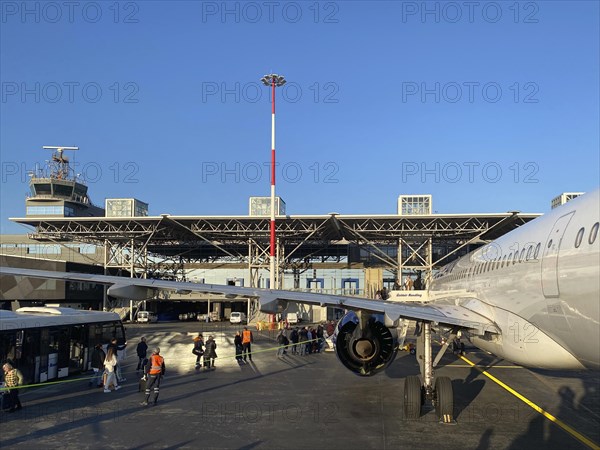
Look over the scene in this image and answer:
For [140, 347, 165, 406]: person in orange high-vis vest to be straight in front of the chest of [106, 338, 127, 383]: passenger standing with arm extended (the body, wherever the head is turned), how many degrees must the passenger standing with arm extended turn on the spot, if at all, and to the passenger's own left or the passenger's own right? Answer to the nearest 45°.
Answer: approximately 90° to the passenger's own right

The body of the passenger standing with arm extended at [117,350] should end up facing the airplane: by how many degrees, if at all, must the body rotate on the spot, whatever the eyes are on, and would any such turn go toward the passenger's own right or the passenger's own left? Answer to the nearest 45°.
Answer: approximately 45° to the passenger's own right

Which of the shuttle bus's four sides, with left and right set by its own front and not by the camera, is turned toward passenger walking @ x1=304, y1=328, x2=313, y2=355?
front

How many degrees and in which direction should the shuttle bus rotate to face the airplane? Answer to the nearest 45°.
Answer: approximately 90° to its right

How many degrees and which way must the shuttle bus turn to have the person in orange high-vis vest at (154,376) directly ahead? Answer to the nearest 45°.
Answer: approximately 90° to its right

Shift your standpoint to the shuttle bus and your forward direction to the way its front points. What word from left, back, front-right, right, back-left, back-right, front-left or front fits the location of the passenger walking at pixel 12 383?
back-right

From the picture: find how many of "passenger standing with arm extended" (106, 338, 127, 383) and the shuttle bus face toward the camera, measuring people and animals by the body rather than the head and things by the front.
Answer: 0

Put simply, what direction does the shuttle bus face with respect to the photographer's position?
facing away from the viewer and to the right of the viewer

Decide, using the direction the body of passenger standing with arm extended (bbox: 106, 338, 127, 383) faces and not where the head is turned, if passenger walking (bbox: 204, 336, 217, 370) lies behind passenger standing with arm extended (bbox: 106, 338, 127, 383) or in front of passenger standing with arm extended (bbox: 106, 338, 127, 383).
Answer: in front

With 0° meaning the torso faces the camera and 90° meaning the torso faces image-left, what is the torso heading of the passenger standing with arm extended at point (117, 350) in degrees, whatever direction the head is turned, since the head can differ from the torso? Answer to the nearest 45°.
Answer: approximately 270°
